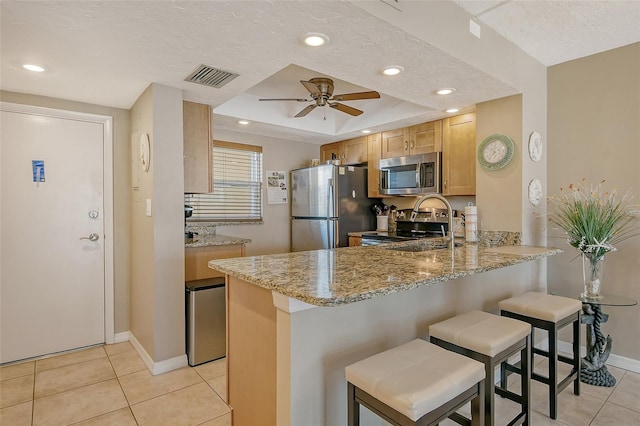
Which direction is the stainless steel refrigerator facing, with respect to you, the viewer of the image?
facing the viewer and to the left of the viewer

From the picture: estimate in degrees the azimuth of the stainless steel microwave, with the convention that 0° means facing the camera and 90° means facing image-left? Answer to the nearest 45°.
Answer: approximately 45°

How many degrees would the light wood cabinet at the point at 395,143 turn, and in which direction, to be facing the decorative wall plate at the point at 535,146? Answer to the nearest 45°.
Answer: approximately 90° to its left

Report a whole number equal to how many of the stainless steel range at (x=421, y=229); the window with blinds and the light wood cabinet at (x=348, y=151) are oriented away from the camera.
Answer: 0

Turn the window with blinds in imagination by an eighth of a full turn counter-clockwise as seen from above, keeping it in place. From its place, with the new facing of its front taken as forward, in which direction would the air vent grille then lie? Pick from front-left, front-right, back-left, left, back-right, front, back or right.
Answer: right

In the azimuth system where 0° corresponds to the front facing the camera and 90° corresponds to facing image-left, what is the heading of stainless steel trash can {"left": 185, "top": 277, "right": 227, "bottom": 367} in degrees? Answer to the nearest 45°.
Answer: approximately 315°

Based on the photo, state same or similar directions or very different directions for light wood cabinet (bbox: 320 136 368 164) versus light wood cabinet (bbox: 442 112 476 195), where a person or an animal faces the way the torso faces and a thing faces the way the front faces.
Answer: same or similar directions

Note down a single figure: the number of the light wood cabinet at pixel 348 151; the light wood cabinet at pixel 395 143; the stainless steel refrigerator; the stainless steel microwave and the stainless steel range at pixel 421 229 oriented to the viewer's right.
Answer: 0

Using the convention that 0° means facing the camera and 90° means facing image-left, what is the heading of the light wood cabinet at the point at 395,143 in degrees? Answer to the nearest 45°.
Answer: approximately 45°

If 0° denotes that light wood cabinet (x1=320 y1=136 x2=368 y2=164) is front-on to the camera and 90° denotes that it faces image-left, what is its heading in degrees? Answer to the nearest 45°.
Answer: approximately 45°

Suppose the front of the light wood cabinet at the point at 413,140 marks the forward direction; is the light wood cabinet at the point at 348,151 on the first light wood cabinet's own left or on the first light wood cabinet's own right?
on the first light wood cabinet's own right

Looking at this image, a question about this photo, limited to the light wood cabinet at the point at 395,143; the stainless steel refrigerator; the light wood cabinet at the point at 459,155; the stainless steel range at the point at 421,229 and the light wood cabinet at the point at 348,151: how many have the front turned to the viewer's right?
0

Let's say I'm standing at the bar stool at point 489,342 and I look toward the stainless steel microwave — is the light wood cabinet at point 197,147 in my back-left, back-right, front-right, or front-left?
front-left
